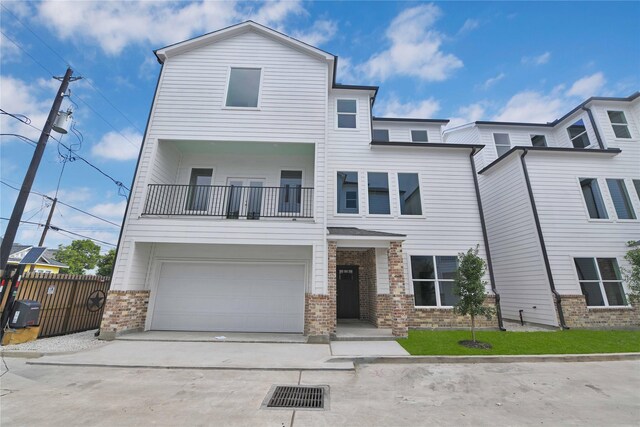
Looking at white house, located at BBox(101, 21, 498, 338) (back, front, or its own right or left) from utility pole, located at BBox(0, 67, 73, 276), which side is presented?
right

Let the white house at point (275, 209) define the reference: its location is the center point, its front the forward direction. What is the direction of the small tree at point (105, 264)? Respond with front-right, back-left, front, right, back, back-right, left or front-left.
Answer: back-right

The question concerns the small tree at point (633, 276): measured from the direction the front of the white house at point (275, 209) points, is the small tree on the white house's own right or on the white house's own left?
on the white house's own left

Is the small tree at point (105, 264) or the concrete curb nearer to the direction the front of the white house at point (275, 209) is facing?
the concrete curb

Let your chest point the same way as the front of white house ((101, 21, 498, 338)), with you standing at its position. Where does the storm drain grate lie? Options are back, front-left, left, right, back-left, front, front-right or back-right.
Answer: front

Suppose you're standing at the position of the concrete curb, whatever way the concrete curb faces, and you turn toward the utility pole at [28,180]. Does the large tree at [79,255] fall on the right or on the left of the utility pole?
right

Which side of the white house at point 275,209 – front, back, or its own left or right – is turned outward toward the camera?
front

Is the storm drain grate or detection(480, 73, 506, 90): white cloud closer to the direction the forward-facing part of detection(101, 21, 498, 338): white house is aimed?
the storm drain grate

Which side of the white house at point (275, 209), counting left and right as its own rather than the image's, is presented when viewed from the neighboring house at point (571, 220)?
left

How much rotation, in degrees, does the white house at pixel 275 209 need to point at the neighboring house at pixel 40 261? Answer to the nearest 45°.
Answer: approximately 135° to its right

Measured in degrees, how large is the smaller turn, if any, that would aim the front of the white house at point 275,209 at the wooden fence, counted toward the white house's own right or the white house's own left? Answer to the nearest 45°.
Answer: approximately 90° to the white house's own right

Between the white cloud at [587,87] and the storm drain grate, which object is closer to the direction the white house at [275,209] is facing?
the storm drain grate
